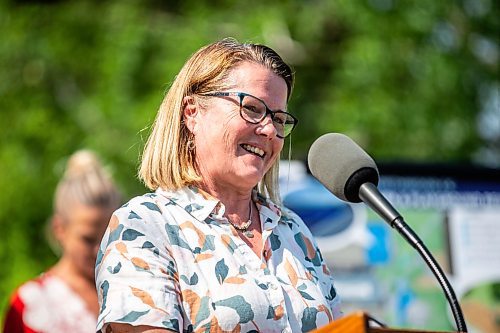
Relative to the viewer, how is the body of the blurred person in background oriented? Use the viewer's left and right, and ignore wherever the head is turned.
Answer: facing the viewer and to the right of the viewer

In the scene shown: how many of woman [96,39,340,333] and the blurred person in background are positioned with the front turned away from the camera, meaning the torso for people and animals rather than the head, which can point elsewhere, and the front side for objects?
0

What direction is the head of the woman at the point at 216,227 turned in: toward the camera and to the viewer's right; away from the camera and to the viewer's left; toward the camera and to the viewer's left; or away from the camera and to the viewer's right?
toward the camera and to the viewer's right

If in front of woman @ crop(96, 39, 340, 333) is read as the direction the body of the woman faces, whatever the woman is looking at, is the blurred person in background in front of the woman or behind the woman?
behind

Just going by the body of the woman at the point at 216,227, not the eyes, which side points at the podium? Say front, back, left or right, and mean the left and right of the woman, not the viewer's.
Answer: front

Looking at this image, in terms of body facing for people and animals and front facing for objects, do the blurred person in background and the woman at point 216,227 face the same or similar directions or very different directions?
same or similar directions

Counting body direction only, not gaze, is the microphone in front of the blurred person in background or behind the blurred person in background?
in front

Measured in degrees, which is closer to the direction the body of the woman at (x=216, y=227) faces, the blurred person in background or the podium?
the podium

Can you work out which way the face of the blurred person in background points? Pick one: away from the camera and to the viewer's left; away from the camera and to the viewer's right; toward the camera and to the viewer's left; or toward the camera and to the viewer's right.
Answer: toward the camera and to the viewer's right

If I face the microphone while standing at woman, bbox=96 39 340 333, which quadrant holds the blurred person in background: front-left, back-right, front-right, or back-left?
back-left
